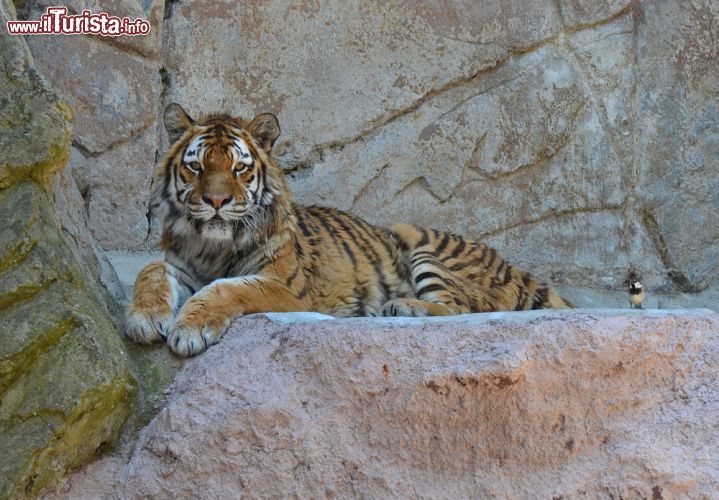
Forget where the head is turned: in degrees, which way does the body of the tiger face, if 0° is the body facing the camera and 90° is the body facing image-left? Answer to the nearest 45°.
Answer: approximately 45°
